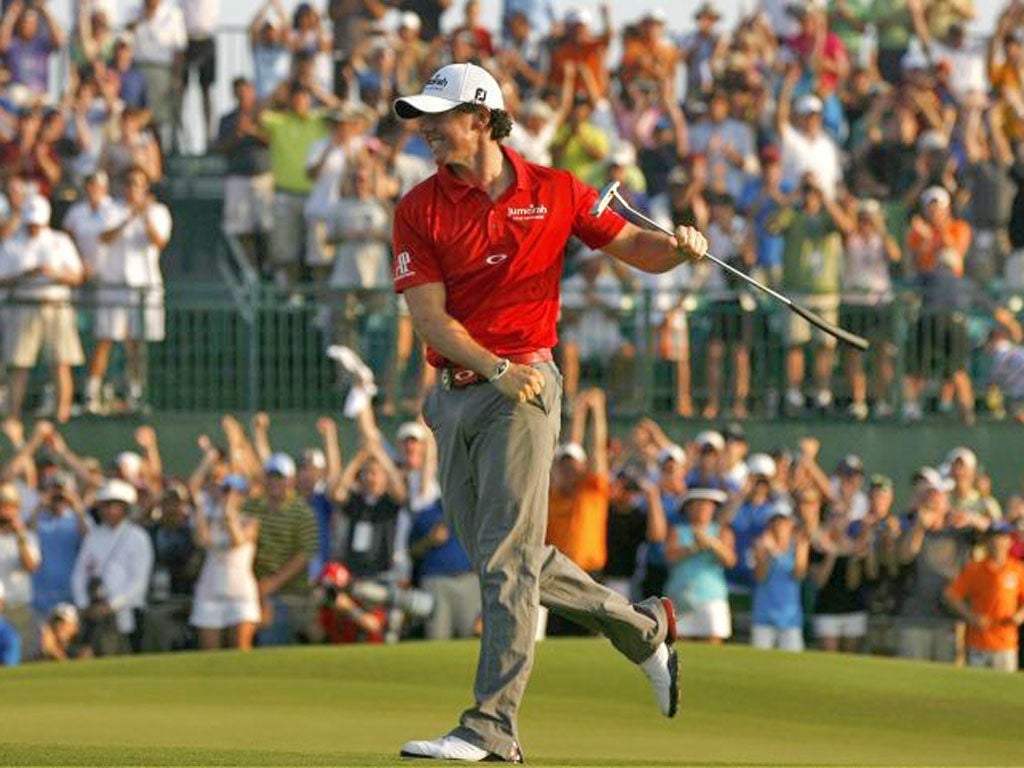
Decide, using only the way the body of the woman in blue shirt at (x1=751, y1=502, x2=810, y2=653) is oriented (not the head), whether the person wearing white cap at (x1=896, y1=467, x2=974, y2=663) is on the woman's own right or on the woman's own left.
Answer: on the woman's own left

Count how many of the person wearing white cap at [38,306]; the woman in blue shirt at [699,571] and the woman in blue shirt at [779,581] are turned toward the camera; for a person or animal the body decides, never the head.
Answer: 3

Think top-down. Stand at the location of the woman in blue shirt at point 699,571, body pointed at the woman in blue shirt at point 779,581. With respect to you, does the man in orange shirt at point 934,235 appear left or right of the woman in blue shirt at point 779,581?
left

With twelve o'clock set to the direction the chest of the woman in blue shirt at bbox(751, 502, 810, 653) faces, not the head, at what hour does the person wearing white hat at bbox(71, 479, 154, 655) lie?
The person wearing white hat is roughly at 3 o'clock from the woman in blue shirt.

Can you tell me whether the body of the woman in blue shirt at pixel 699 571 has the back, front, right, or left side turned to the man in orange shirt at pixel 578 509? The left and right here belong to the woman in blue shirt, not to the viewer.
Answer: right

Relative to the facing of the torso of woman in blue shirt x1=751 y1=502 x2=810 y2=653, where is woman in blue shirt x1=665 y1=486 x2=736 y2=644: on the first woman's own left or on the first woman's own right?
on the first woman's own right

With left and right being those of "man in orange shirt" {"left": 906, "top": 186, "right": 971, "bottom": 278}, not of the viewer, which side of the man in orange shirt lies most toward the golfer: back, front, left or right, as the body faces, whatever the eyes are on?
front

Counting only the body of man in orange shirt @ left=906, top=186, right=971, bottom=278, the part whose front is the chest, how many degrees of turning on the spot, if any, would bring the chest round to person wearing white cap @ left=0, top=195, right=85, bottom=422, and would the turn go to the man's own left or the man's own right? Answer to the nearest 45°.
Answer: approximately 90° to the man's own right
